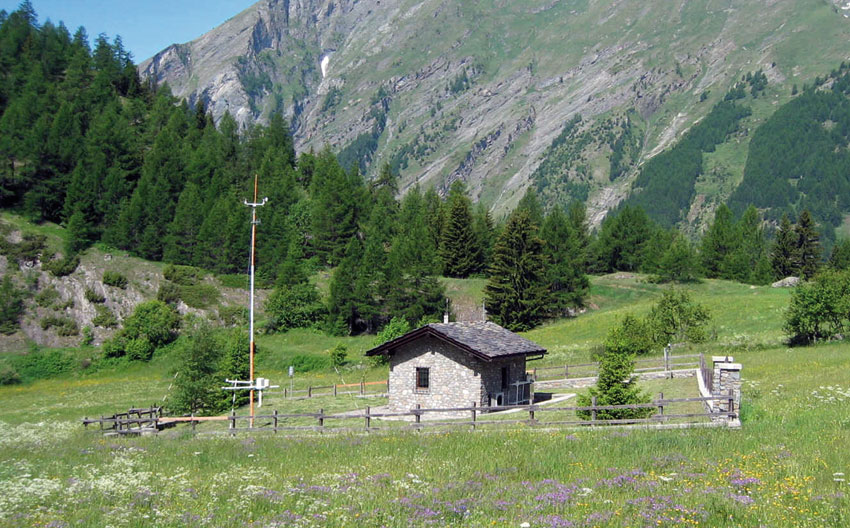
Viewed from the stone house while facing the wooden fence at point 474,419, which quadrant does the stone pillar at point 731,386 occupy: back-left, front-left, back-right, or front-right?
front-left

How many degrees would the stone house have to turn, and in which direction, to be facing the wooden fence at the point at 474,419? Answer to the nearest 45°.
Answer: approximately 45° to its right

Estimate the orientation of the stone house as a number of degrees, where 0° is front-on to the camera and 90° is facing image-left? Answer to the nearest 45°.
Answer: approximately 315°

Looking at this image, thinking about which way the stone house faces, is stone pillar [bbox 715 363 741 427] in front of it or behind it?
in front
